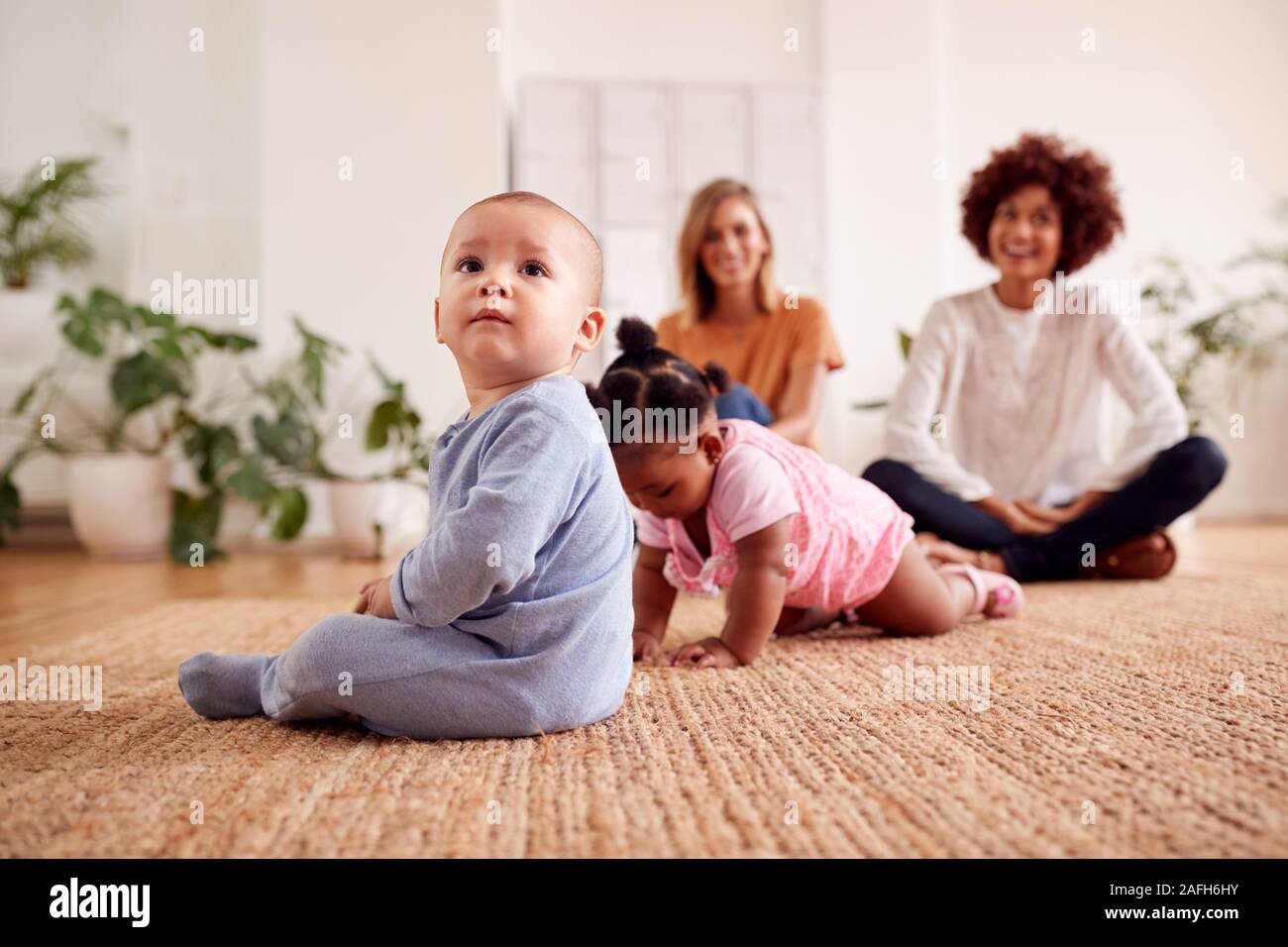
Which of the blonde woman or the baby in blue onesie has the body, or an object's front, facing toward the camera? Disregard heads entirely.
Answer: the blonde woman

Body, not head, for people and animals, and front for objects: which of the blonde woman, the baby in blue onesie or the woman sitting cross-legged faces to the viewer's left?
the baby in blue onesie

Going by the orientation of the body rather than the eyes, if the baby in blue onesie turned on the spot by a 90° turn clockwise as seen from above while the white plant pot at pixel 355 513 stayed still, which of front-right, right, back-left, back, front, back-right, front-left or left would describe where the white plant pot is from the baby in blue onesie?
front

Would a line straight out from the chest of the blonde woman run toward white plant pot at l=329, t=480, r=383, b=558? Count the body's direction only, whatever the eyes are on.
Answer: no

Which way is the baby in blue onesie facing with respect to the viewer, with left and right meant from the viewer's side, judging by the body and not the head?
facing to the left of the viewer

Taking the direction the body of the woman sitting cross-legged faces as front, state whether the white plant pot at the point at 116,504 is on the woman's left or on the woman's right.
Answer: on the woman's right

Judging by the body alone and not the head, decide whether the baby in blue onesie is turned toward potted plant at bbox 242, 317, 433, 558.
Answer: no

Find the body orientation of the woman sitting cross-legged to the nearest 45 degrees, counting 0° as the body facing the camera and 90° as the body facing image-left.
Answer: approximately 0°

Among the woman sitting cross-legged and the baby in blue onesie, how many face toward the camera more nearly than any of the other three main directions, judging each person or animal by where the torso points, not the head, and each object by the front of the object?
1

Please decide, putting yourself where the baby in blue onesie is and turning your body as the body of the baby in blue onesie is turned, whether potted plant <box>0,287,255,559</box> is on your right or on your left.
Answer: on your right

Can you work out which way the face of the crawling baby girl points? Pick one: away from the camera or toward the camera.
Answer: toward the camera

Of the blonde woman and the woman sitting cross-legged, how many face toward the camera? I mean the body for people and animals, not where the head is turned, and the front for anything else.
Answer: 2

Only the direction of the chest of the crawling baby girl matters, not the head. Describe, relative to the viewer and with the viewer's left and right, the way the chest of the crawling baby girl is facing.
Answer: facing the viewer and to the left of the viewer

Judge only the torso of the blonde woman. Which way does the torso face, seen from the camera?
toward the camera

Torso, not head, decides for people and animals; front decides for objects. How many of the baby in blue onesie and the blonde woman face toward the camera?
1
